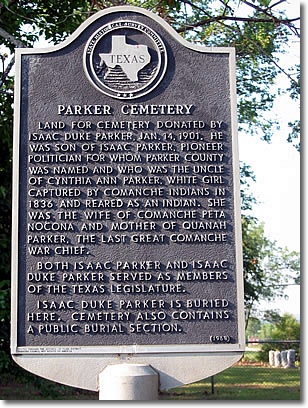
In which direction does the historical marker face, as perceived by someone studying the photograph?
facing the viewer
